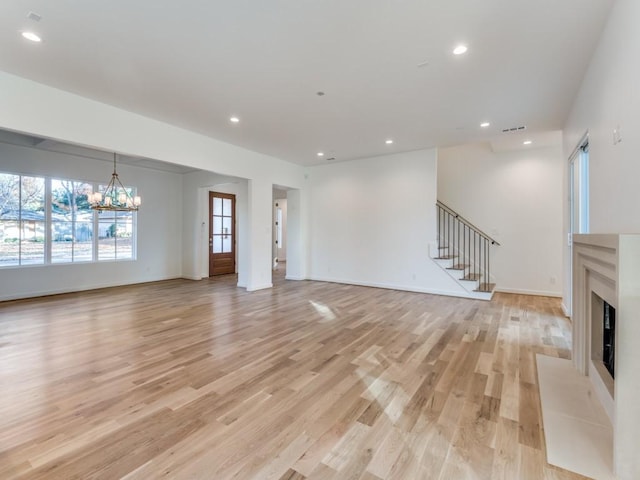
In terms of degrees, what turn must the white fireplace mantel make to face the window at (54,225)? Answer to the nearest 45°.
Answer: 0° — it already faces it

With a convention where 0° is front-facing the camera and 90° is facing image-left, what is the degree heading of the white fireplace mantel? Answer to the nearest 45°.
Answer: approximately 90°

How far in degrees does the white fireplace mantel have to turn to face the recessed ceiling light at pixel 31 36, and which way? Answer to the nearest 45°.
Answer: approximately 45° to its left

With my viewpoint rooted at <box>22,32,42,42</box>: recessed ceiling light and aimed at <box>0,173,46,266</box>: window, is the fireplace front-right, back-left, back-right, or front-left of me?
back-right

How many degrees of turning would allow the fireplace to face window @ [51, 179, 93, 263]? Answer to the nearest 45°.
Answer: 0° — it already faces it

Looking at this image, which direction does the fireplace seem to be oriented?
to the viewer's left
